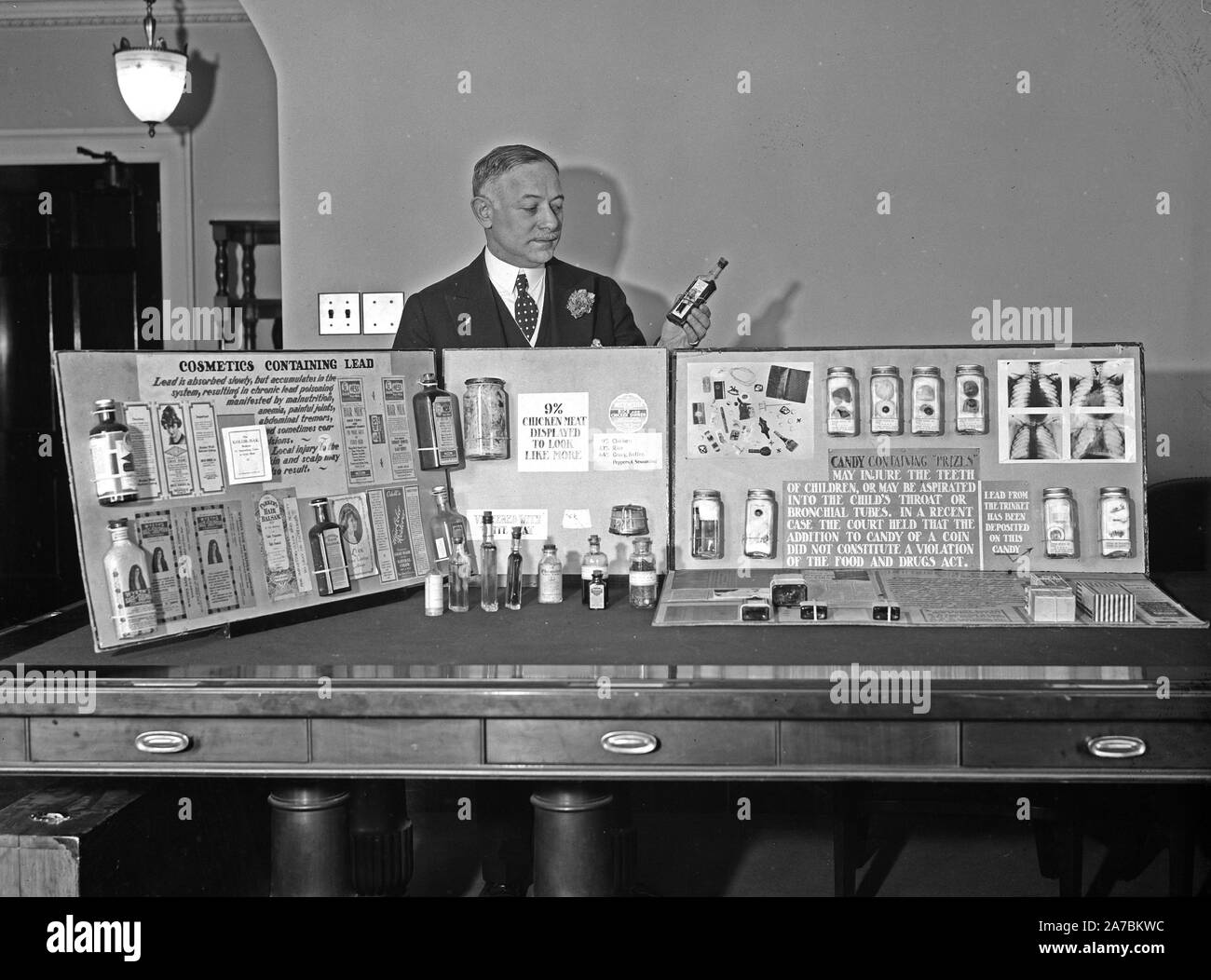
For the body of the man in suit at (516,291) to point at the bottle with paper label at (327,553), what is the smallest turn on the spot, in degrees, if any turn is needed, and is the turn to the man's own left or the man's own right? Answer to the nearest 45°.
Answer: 0° — they already face it

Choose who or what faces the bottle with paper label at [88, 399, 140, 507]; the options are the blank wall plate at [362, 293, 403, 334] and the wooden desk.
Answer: the blank wall plate

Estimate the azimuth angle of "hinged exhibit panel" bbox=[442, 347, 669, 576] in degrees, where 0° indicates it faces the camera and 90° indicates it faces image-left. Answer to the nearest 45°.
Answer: approximately 0°

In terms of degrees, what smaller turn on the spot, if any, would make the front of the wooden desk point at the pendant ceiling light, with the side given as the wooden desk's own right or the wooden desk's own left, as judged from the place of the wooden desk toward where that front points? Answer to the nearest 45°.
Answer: approximately 135° to the wooden desk's own right

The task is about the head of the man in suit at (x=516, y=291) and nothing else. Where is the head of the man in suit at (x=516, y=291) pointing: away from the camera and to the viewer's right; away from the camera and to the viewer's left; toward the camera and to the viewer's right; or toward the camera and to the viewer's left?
toward the camera and to the viewer's right

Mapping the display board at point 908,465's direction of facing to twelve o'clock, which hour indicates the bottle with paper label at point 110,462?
The bottle with paper label is roughly at 2 o'clock from the display board.

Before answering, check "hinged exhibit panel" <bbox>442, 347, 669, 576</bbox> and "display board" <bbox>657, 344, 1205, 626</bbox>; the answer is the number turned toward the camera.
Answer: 2

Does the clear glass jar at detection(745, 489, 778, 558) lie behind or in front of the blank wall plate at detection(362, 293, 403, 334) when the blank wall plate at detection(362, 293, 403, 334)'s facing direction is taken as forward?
in front

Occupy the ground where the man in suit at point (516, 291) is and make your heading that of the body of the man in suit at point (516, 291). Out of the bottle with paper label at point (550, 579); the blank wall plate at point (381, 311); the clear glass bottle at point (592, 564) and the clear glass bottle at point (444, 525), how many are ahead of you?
3

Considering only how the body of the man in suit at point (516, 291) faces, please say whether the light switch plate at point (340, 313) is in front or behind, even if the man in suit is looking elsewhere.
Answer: behind

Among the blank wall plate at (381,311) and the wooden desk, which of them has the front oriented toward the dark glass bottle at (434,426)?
the blank wall plate

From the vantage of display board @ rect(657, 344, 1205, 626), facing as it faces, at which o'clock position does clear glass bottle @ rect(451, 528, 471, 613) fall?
The clear glass bottle is roughly at 2 o'clock from the display board.

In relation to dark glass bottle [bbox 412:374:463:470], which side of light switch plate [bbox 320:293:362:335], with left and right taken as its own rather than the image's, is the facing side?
front
